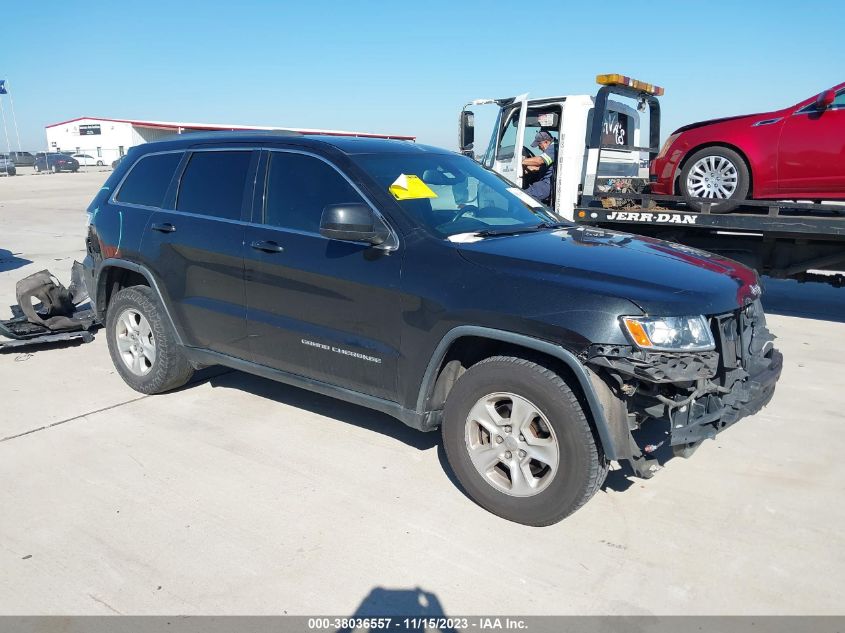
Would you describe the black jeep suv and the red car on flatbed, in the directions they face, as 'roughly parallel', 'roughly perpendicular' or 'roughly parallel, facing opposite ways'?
roughly parallel, facing opposite ways

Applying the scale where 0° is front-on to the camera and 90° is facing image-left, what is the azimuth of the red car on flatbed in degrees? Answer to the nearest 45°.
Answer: approximately 90°

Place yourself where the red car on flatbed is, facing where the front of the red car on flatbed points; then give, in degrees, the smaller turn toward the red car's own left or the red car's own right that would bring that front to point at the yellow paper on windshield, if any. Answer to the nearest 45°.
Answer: approximately 45° to the red car's own left

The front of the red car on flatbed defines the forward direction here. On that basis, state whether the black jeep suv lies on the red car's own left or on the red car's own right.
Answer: on the red car's own left

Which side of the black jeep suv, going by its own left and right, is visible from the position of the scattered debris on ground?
back

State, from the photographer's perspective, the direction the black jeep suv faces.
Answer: facing the viewer and to the right of the viewer

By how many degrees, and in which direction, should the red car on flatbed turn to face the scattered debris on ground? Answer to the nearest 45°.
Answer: approximately 45° to its left

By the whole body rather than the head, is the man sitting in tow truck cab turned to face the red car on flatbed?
no

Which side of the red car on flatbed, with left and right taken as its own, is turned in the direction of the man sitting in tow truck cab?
front

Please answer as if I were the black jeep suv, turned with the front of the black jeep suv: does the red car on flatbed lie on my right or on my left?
on my left

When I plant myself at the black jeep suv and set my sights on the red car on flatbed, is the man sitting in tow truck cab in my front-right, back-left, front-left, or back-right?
front-left
